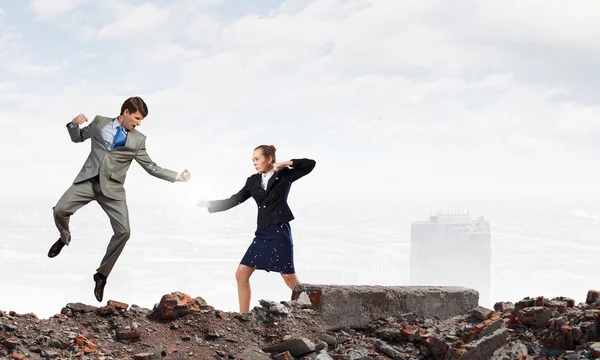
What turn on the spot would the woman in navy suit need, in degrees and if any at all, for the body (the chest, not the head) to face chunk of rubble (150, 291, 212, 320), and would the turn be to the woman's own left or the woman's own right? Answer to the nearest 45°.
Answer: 0° — they already face it

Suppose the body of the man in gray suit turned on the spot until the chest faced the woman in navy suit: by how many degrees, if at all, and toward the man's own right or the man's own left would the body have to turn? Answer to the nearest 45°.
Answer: approximately 90° to the man's own left

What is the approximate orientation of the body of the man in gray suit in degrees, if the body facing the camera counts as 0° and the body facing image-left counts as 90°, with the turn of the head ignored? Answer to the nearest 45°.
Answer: approximately 0°

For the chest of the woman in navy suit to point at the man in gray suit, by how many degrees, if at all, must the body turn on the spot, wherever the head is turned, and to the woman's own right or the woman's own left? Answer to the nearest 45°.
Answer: approximately 45° to the woman's own right
